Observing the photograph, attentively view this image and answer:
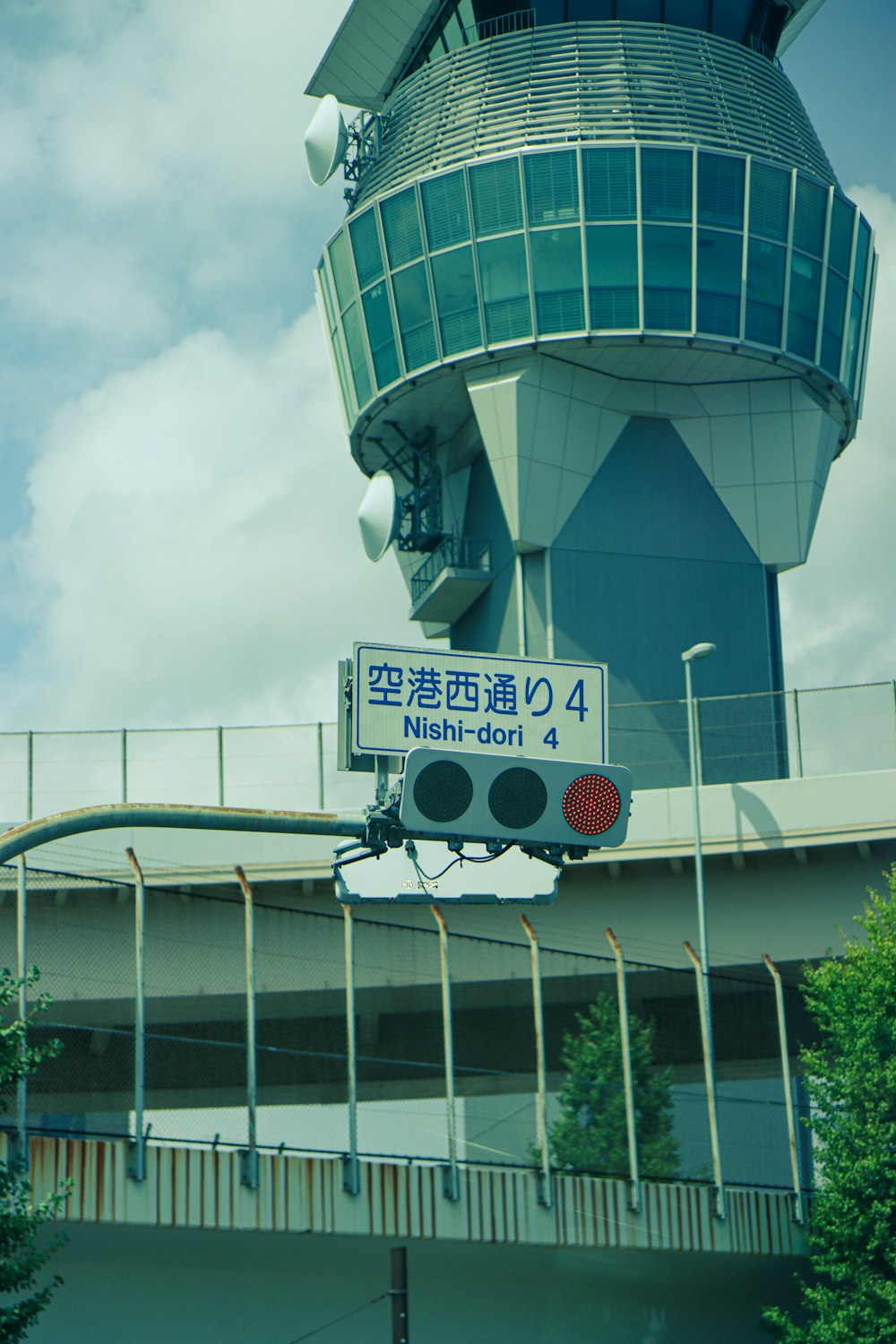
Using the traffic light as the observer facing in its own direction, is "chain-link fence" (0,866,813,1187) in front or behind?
behind

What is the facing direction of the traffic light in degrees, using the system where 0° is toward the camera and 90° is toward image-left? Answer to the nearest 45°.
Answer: approximately 0°

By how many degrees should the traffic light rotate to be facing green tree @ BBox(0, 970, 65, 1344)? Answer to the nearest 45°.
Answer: approximately 135° to its right

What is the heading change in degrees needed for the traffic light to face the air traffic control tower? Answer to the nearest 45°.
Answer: approximately 180°

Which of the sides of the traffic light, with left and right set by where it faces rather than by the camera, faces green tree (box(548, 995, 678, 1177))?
back
